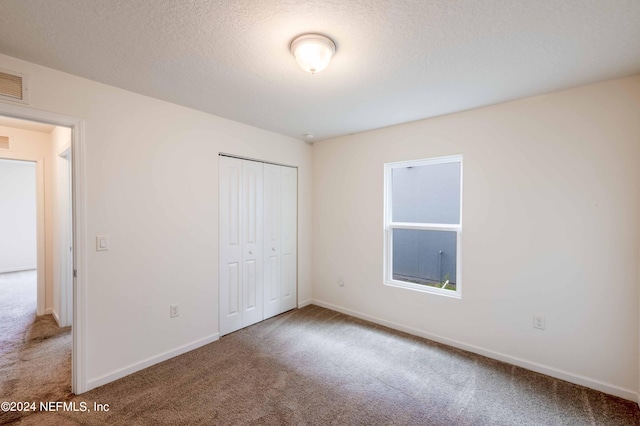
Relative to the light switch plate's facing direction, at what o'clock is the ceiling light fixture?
The ceiling light fixture is roughly at 11 o'clock from the light switch plate.

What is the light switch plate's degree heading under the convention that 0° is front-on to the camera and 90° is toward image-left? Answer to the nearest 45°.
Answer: approximately 0°

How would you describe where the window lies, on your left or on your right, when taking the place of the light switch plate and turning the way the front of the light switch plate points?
on your left

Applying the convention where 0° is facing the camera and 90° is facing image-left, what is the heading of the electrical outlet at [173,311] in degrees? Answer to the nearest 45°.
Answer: approximately 0°

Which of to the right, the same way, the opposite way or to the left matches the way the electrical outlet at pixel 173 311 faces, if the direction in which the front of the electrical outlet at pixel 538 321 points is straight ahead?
to the left

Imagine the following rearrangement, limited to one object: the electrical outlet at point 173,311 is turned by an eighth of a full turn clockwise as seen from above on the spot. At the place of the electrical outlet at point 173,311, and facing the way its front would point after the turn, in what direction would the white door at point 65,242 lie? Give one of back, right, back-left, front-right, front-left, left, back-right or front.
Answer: right

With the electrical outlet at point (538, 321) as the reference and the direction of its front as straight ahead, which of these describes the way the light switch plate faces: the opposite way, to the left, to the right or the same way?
to the left
